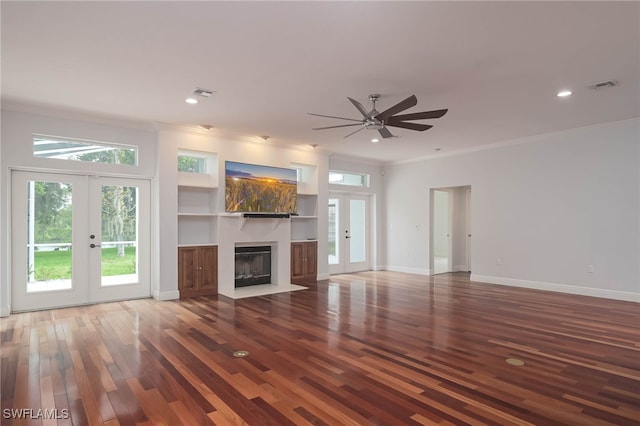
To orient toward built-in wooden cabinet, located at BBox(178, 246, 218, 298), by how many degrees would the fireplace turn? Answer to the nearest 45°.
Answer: approximately 90° to its right

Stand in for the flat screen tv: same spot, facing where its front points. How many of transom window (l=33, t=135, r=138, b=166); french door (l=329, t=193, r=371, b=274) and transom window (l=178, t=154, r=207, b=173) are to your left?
1

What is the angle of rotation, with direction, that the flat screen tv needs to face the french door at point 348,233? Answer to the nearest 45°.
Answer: approximately 90° to its left

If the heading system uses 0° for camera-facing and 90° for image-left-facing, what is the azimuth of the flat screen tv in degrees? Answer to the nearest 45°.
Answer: approximately 315°

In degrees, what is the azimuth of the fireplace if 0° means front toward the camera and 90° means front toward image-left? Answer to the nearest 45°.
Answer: approximately 315°

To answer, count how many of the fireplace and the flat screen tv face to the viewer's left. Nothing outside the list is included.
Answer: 0

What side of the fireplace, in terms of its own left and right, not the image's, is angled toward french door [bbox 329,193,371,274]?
left

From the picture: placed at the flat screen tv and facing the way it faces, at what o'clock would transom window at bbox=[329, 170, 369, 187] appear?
The transom window is roughly at 9 o'clock from the flat screen tv.

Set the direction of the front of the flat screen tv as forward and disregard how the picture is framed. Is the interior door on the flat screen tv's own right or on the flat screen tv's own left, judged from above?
on the flat screen tv's own left
